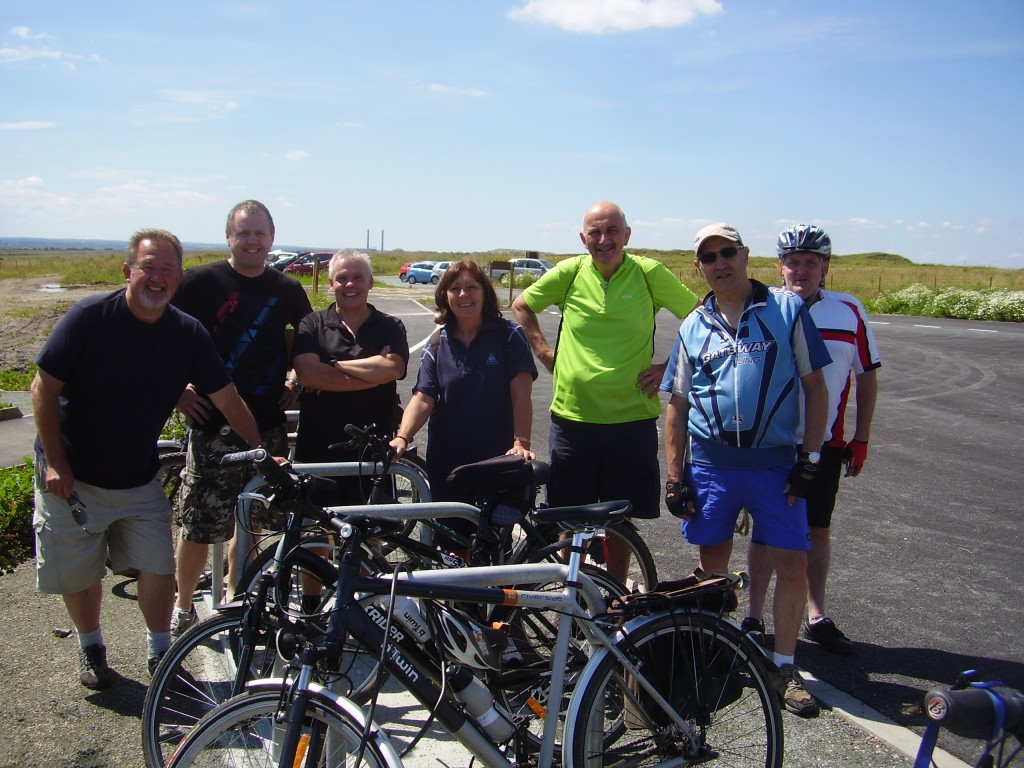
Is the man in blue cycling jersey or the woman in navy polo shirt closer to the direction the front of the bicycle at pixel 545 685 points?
the woman in navy polo shirt

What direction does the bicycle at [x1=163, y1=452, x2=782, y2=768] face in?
to the viewer's left

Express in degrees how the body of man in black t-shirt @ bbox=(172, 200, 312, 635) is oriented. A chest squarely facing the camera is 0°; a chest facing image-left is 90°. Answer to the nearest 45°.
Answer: approximately 0°

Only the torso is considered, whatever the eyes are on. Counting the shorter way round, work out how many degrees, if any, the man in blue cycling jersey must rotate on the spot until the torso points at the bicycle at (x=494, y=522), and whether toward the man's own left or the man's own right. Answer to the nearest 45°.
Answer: approximately 45° to the man's own right

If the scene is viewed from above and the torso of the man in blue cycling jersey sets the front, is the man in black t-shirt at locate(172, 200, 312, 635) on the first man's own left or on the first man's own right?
on the first man's own right

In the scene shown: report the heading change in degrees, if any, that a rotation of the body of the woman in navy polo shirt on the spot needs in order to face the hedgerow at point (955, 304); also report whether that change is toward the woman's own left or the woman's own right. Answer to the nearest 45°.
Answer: approximately 135° to the woman's own left
